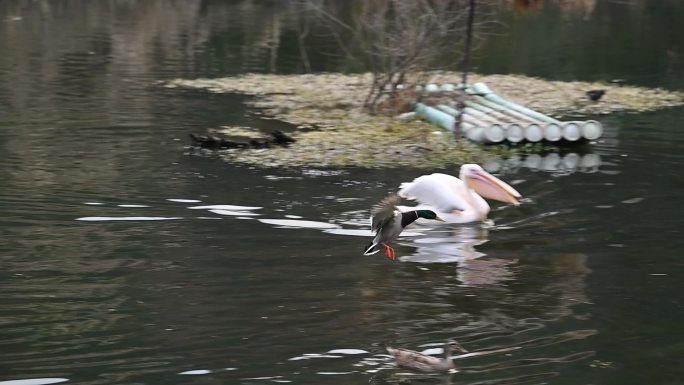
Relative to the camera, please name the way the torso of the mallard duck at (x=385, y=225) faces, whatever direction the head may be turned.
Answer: to the viewer's right

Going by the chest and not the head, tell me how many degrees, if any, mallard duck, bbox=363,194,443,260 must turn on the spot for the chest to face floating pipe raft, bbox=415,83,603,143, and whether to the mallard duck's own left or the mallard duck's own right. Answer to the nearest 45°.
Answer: approximately 90° to the mallard duck's own left

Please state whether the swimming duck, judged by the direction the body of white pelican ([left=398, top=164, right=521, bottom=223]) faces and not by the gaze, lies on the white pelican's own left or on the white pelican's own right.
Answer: on the white pelican's own right

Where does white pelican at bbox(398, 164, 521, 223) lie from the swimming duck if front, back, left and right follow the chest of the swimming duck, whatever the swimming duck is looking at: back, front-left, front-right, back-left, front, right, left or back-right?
left

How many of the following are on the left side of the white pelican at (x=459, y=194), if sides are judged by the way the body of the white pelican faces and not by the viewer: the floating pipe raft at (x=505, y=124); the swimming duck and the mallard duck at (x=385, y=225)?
1

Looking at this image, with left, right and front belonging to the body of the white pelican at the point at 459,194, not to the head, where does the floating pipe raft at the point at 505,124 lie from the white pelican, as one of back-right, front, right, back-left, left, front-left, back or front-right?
left

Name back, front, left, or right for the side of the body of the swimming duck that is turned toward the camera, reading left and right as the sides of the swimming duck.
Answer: right

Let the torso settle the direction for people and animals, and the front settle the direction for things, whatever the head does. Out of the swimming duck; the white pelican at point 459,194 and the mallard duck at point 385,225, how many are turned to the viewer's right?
3

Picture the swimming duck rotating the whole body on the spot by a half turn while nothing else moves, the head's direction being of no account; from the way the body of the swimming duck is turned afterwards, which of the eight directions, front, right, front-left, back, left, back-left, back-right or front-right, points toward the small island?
right

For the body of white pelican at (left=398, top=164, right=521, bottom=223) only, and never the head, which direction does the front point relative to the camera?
to the viewer's right
